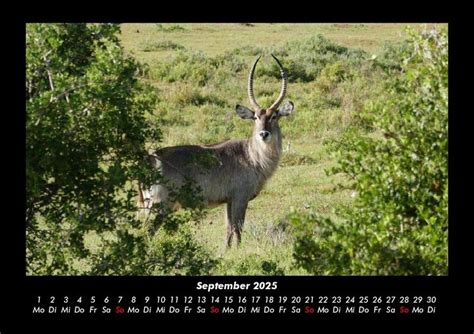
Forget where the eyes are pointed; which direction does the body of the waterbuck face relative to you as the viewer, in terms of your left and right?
facing to the right of the viewer
